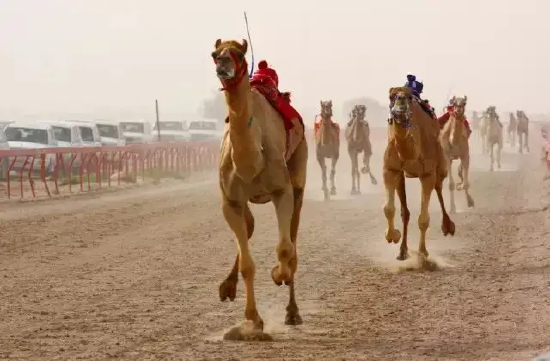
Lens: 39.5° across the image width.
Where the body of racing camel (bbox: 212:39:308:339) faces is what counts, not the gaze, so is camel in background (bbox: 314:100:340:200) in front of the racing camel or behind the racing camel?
behind

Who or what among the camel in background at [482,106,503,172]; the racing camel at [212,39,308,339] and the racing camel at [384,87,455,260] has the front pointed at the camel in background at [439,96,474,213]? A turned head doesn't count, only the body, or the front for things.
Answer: the camel in background at [482,106,503,172]

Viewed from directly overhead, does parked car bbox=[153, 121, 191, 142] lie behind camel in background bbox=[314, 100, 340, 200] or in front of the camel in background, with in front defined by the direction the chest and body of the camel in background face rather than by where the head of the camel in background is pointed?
behind

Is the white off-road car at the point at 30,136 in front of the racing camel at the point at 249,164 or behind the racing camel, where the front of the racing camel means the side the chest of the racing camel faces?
behind

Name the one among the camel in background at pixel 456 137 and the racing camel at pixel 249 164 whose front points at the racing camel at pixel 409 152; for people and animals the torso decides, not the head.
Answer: the camel in background
